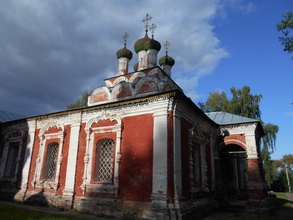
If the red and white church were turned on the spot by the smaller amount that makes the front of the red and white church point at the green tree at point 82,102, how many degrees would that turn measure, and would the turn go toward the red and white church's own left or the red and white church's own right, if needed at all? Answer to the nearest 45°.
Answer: approximately 135° to the red and white church's own left

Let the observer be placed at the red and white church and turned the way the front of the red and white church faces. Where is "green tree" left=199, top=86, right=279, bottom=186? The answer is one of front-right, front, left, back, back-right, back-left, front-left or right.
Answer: left
